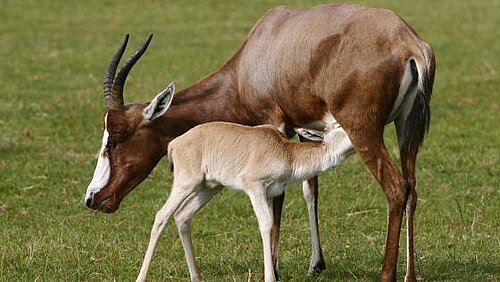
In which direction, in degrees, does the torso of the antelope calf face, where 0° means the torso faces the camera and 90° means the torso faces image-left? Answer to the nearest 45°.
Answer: approximately 270°
